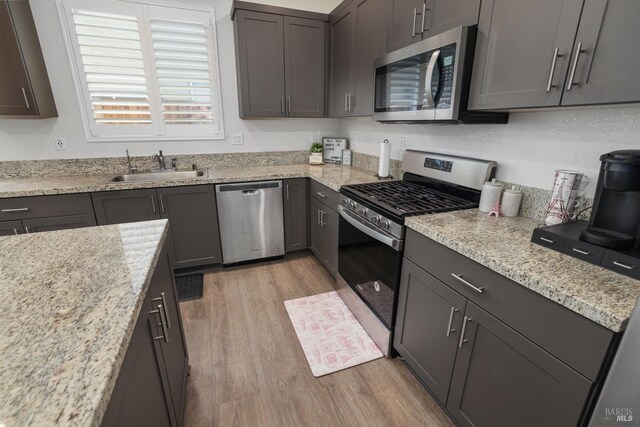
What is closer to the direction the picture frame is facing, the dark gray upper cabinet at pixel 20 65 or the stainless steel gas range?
the stainless steel gas range

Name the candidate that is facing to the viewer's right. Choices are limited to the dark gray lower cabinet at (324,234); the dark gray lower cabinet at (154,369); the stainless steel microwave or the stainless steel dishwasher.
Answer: the dark gray lower cabinet at (154,369)

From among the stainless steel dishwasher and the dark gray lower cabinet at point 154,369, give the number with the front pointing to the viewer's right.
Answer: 1

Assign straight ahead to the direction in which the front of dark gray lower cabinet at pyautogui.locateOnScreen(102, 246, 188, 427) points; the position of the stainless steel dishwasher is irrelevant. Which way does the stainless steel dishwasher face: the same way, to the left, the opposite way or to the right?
to the right

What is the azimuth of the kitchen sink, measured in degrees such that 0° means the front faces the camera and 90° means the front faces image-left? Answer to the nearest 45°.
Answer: approximately 0°

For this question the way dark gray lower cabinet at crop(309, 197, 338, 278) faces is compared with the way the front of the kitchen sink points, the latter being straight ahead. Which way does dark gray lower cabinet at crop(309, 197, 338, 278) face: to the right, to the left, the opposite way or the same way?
to the right

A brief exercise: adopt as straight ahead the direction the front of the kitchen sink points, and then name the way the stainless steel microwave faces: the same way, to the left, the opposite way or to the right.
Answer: to the right

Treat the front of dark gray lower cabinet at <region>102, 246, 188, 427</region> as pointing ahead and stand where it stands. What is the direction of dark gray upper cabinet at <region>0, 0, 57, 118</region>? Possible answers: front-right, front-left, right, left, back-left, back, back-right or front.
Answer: left

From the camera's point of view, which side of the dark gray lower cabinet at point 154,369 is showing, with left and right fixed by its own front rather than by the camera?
right

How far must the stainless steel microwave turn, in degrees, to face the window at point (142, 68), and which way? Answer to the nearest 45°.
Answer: approximately 45° to its right

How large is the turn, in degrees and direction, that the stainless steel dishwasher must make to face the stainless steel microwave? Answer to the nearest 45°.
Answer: approximately 45° to its left
